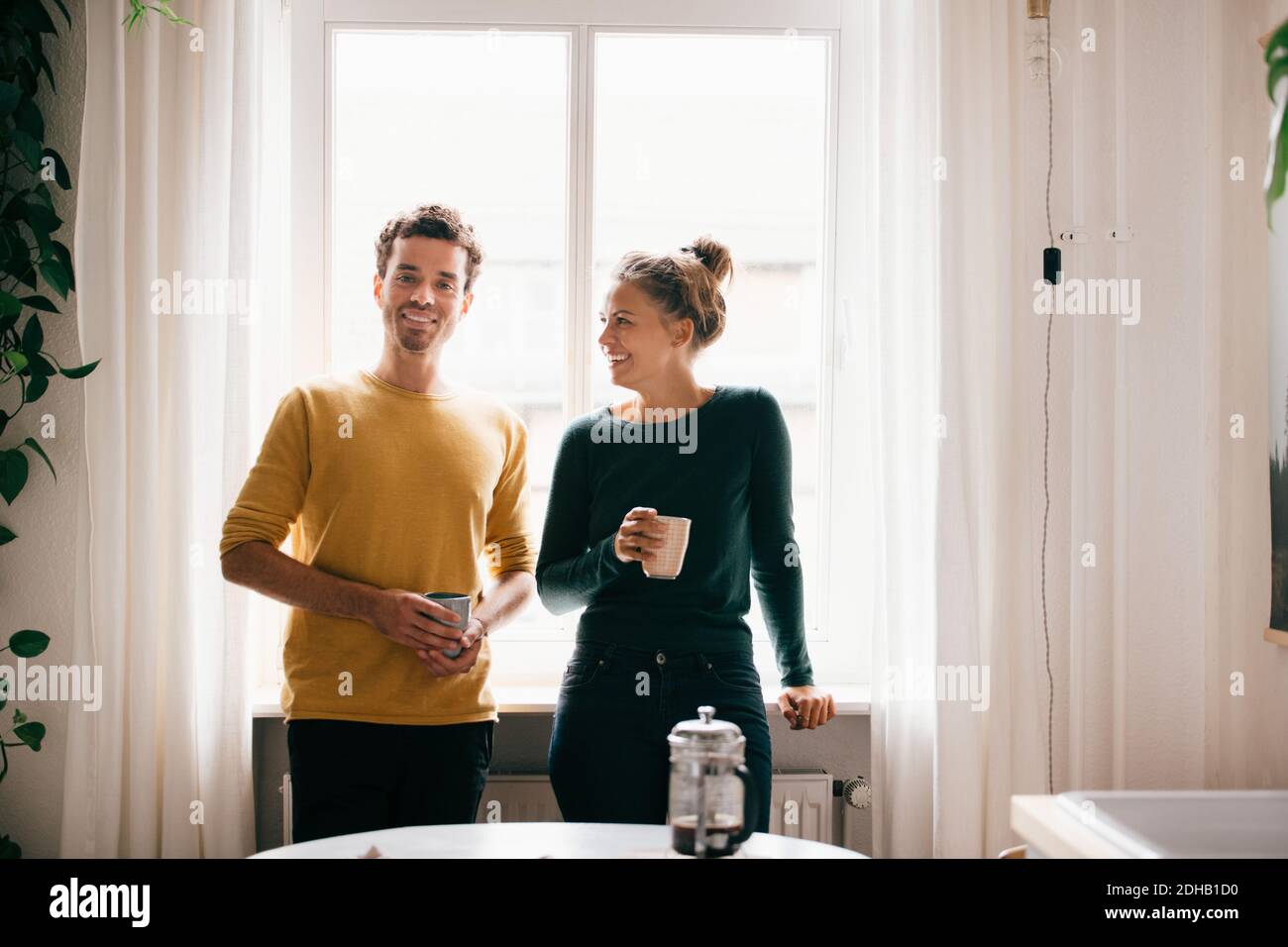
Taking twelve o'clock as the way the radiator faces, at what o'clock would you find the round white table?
The round white table is roughly at 12 o'clock from the radiator.

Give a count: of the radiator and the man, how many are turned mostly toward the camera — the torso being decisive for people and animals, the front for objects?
2

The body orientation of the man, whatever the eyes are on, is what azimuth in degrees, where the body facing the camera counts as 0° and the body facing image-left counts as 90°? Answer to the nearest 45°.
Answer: approximately 0°

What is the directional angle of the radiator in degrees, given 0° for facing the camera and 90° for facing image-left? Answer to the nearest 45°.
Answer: approximately 0°

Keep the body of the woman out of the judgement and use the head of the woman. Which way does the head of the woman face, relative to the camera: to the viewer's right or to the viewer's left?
to the viewer's left
